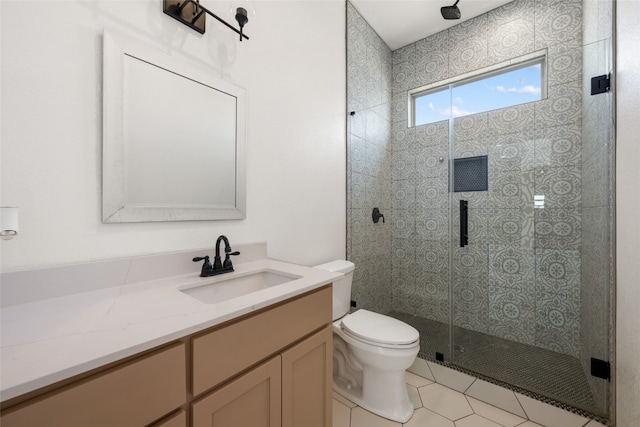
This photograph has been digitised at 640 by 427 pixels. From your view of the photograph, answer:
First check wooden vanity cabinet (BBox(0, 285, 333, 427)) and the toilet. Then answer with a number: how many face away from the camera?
0

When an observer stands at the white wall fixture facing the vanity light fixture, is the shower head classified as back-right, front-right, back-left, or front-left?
front-right

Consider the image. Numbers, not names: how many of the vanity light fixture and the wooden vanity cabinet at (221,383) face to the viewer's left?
0

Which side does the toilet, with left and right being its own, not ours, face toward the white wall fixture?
right

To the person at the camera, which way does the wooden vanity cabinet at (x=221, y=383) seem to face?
facing the viewer and to the right of the viewer

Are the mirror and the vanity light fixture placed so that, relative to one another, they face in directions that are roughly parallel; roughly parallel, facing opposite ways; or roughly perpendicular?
roughly parallel

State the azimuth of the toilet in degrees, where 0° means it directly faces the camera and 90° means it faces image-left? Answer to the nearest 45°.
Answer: approximately 315°

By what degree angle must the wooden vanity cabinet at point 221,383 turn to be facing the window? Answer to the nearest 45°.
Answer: approximately 45° to its left

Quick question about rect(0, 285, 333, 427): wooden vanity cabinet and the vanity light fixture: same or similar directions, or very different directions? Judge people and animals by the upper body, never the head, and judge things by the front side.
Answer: same or similar directions

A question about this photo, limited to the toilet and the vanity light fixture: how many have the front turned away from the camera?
0
